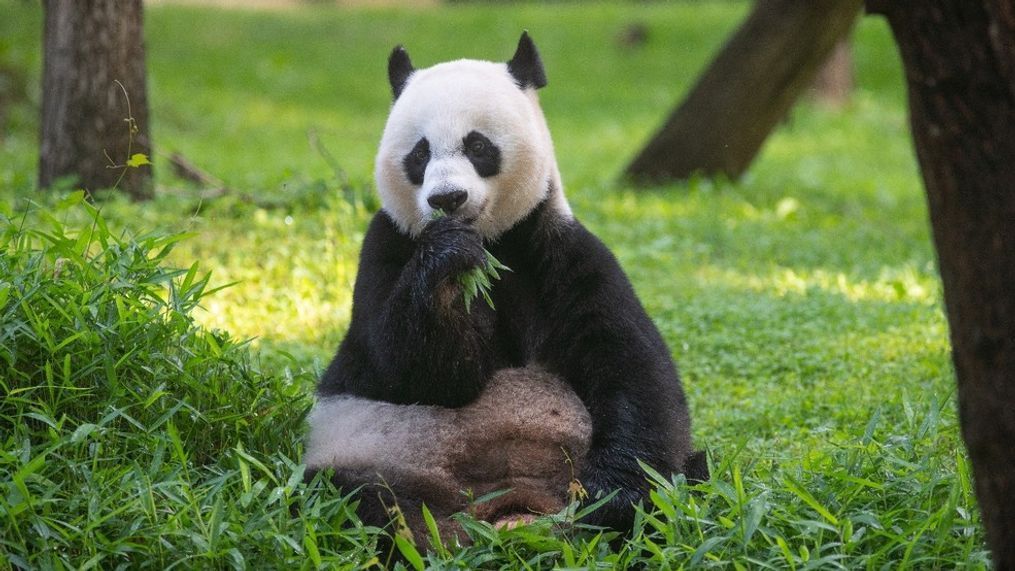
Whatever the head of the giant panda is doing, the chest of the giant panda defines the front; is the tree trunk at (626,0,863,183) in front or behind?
behind

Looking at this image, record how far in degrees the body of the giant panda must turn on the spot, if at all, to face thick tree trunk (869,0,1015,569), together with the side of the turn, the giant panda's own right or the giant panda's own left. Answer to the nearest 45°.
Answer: approximately 45° to the giant panda's own left

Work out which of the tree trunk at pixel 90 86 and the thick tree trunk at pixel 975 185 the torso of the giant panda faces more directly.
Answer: the thick tree trunk

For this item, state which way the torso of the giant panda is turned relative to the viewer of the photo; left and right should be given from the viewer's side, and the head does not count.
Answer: facing the viewer

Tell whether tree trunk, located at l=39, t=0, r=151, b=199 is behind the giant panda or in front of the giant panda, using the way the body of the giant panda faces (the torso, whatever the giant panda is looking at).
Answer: behind

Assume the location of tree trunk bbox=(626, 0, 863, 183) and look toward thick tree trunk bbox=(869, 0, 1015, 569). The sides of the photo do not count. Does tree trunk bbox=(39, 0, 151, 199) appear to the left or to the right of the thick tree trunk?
right

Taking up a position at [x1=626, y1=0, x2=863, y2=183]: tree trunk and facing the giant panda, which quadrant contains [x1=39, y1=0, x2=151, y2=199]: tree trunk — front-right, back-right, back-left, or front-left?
front-right

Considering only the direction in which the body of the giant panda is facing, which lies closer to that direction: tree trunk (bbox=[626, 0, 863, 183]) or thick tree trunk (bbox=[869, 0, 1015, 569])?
the thick tree trunk
